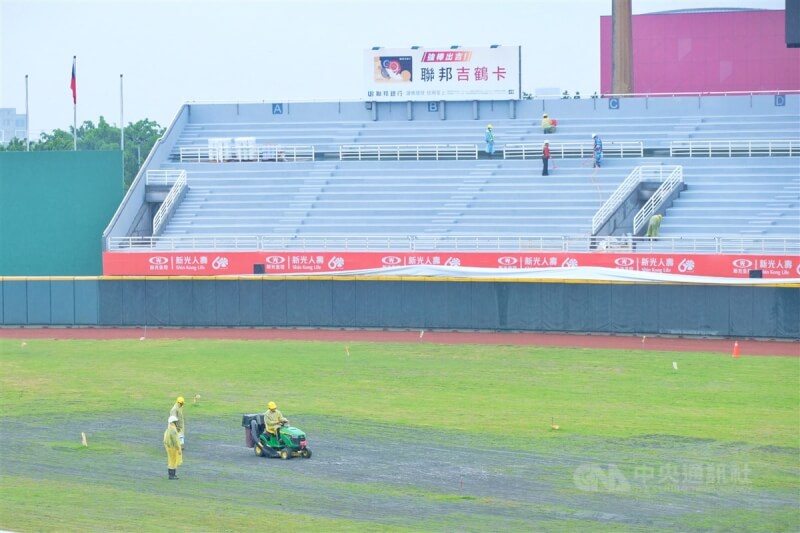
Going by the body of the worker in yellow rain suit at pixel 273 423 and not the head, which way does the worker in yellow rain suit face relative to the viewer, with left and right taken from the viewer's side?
facing the viewer and to the right of the viewer

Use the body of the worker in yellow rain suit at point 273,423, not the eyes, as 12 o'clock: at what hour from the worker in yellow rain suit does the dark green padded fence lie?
The dark green padded fence is roughly at 8 o'clock from the worker in yellow rain suit.

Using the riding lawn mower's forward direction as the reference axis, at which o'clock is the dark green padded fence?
The dark green padded fence is roughly at 8 o'clock from the riding lawn mower.

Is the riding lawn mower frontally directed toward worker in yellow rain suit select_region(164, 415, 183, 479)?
no

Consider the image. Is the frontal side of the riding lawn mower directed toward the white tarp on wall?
no

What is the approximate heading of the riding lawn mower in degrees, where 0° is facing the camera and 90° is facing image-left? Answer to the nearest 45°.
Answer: approximately 315°
